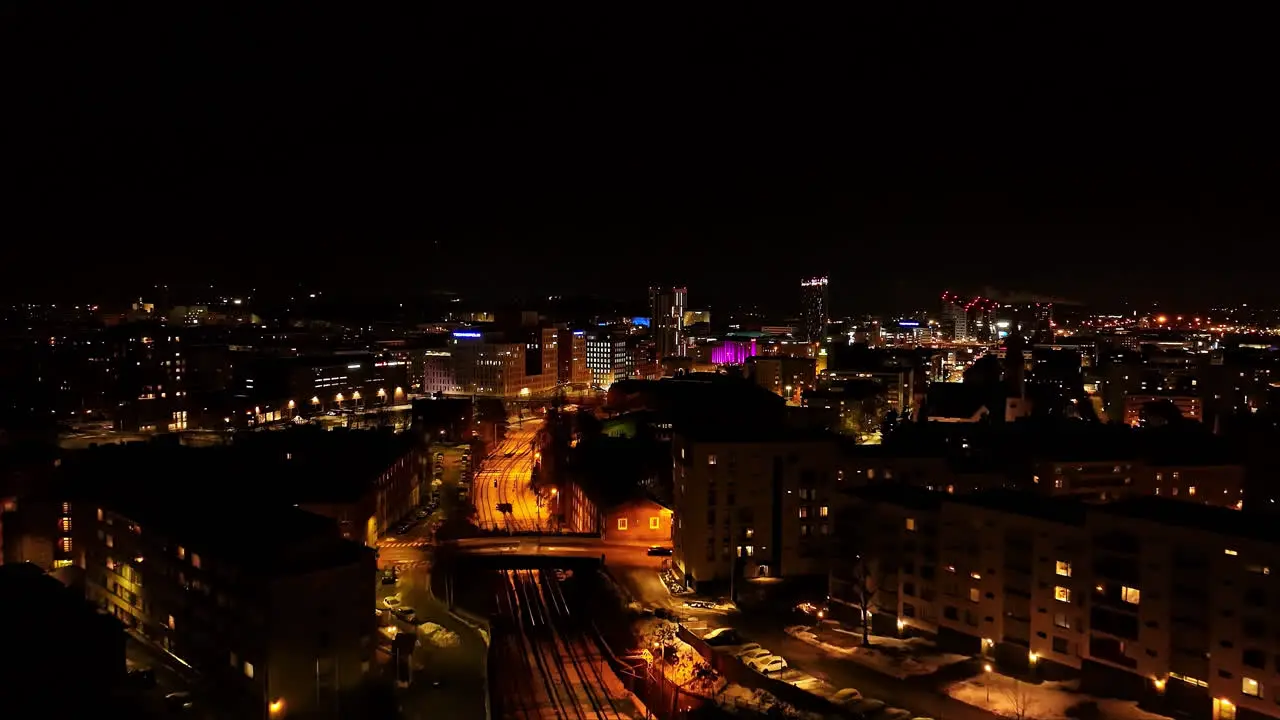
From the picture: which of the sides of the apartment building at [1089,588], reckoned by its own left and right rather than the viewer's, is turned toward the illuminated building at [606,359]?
right

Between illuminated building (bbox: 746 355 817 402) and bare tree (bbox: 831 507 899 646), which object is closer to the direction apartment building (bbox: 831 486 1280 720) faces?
the bare tree

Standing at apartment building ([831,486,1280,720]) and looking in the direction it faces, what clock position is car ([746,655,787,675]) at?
The car is roughly at 1 o'clock from the apartment building.

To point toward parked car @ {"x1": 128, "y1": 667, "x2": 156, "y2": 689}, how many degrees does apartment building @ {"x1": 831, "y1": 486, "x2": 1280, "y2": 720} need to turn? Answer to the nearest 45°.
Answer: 0° — it already faces it

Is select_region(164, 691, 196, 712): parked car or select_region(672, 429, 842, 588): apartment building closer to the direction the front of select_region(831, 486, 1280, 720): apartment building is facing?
the parked car

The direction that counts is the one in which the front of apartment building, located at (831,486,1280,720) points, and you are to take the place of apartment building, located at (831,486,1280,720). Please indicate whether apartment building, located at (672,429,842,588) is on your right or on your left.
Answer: on your right

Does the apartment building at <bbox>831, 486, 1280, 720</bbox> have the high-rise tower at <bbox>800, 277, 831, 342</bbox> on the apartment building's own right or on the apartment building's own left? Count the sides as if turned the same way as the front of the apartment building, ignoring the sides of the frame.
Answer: on the apartment building's own right

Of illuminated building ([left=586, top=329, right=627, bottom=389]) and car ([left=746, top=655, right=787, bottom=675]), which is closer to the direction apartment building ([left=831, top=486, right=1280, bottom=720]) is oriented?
the car

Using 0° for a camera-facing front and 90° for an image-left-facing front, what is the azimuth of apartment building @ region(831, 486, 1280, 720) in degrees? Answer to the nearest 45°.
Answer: approximately 45°

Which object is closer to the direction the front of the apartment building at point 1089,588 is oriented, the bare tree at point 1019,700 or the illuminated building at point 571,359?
the bare tree

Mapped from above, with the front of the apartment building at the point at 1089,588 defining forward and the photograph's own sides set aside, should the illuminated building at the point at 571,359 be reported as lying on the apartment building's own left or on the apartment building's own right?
on the apartment building's own right

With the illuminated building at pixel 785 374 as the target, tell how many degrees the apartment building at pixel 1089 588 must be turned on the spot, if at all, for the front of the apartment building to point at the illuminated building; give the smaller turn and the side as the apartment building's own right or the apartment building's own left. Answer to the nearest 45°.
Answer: approximately 135° to the apartment building's own right

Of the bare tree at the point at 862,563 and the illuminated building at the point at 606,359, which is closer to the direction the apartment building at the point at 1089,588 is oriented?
the bare tree

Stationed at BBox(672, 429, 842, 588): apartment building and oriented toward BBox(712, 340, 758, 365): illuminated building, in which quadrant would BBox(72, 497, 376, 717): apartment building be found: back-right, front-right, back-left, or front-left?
back-left

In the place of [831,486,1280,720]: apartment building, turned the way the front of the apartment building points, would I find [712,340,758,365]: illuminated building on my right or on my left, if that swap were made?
on my right
